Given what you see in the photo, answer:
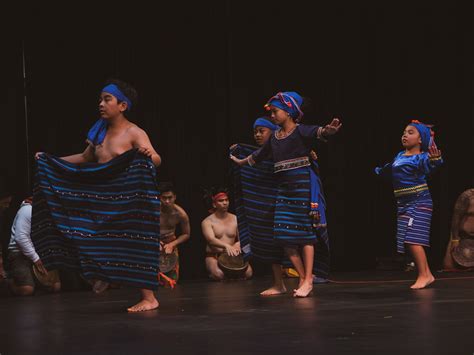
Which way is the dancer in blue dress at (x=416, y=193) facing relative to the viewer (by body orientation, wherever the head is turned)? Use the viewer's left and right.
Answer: facing the viewer and to the left of the viewer

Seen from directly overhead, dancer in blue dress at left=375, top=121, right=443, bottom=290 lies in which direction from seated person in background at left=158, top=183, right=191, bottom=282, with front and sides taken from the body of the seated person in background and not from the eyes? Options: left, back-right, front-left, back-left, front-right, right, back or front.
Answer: front-left

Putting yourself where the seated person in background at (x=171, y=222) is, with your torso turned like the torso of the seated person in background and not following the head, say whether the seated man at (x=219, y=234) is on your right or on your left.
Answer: on your left

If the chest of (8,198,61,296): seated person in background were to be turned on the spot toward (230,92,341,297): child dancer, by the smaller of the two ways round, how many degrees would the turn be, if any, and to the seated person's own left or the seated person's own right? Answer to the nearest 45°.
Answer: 0° — they already face them

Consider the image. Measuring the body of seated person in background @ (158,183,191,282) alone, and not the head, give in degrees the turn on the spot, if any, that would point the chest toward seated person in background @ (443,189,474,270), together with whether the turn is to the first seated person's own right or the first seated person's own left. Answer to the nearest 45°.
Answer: approximately 90° to the first seated person's own left

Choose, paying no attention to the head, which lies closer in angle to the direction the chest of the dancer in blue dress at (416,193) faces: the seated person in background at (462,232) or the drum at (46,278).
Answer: the drum

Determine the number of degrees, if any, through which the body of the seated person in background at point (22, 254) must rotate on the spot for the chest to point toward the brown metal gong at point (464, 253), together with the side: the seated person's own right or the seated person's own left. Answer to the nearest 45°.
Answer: approximately 45° to the seated person's own left
